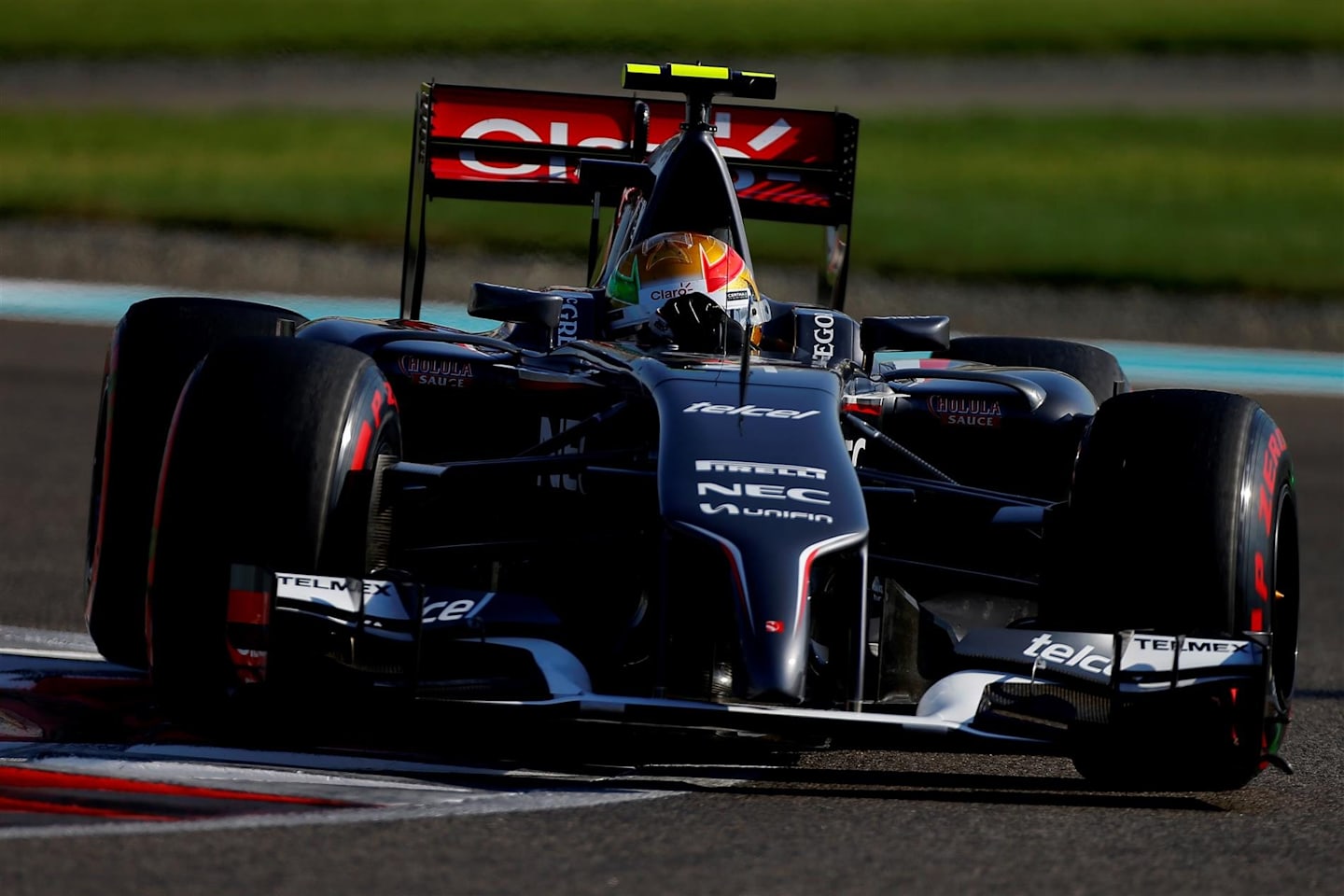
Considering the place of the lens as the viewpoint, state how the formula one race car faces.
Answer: facing the viewer
